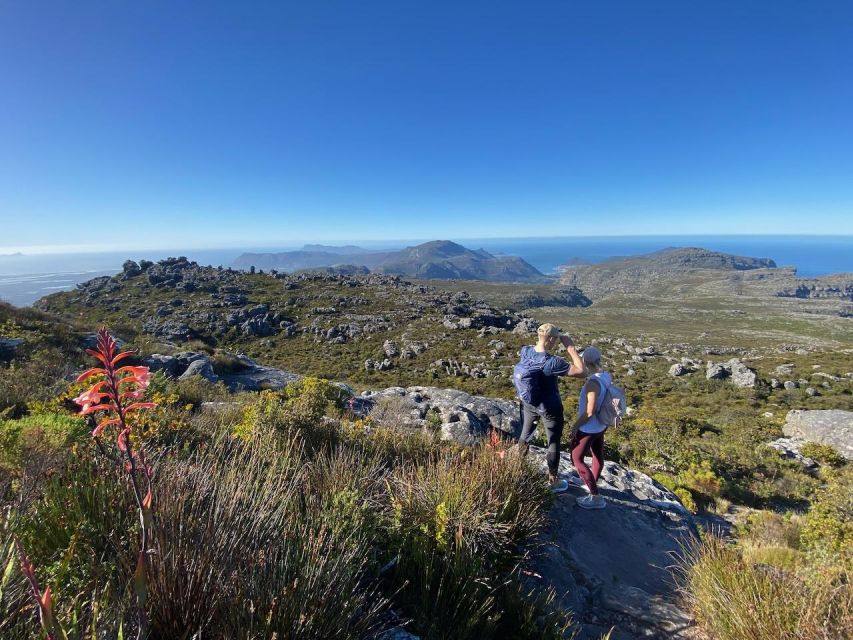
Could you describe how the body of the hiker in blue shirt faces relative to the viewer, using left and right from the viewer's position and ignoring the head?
facing away from the viewer and to the right of the viewer

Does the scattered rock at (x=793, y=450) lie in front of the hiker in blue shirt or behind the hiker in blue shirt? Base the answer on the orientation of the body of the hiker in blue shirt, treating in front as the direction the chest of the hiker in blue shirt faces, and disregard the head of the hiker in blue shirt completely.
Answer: in front

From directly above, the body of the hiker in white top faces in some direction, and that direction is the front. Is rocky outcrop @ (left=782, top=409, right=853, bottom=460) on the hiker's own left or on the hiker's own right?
on the hiker's own right

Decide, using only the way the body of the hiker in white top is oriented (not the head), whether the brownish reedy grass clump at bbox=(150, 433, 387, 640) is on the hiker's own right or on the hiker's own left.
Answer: on the hiker's own left

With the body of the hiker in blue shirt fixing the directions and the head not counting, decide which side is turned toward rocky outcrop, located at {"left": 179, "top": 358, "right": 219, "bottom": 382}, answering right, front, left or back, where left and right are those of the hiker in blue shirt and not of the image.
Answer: left
